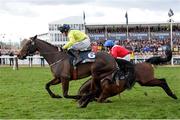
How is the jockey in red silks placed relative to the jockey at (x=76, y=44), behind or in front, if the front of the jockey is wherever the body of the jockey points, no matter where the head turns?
behind

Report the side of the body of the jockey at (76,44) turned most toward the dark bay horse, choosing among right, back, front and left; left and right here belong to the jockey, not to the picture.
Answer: back

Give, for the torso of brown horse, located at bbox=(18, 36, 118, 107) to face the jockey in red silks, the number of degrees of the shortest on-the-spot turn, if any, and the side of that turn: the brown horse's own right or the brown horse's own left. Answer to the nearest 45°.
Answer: approximately 135° to the brown horse's own right

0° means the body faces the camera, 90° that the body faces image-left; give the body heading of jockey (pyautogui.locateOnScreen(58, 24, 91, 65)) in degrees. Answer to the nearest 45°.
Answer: approximately 90°

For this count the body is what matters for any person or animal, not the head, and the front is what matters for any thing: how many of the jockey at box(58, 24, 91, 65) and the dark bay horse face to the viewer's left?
2

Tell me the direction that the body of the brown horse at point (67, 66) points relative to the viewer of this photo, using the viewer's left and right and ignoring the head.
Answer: facing to the left of the viewer

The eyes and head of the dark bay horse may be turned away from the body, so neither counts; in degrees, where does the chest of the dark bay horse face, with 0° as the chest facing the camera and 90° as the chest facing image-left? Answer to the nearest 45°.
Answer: approximately 90°

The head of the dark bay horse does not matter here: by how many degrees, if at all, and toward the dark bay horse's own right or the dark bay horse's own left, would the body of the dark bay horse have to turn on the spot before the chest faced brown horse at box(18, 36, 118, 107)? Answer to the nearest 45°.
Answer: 0° — it already faces it
